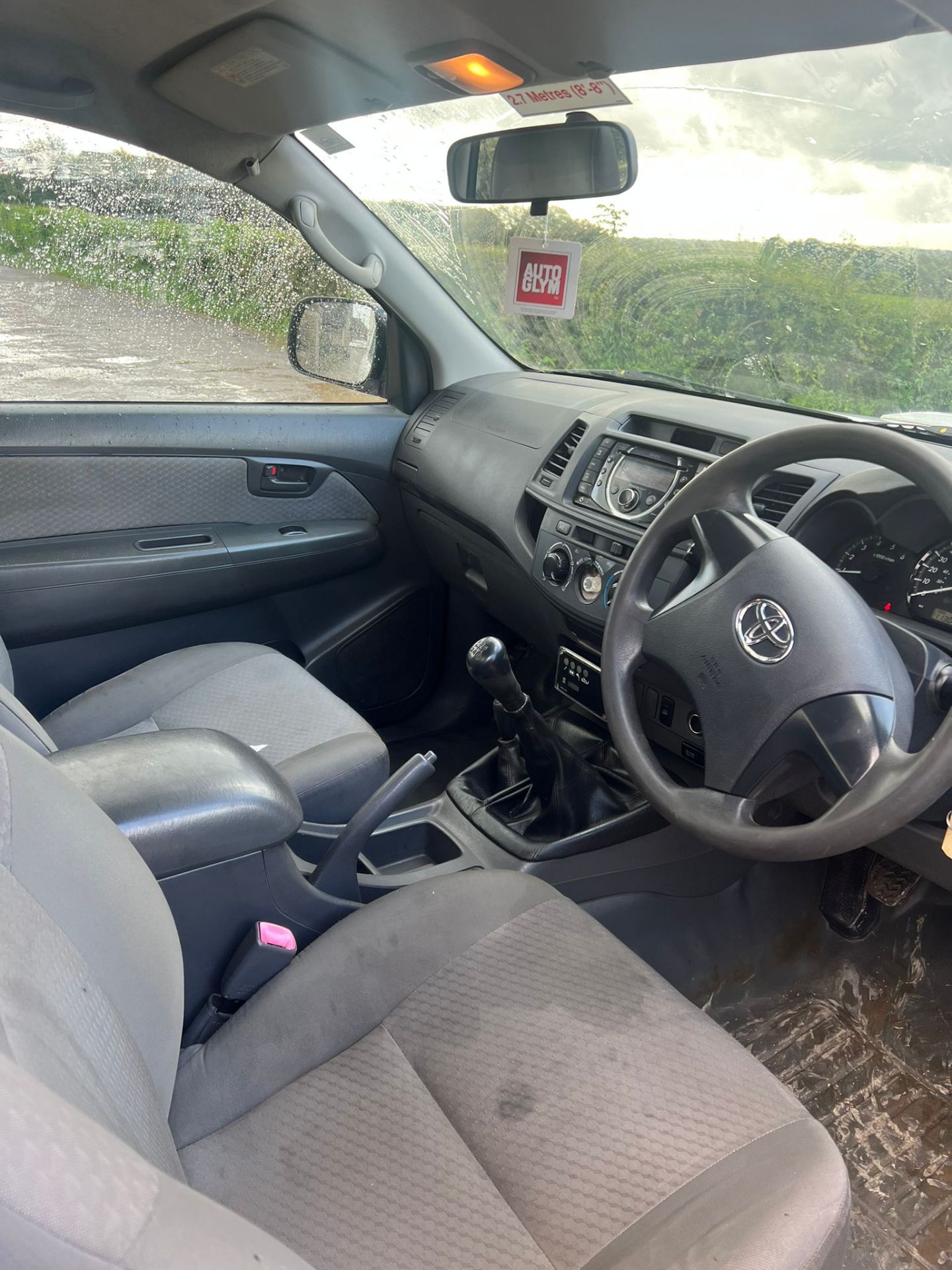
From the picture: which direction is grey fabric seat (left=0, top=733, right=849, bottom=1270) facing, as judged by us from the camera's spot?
facing away from the viewer and to the right of the viewer

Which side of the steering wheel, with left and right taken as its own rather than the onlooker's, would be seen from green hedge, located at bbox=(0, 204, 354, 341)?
right

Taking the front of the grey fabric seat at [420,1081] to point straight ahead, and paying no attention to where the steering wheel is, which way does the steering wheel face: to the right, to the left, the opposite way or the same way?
the opposite way

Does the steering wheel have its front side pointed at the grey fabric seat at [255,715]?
no

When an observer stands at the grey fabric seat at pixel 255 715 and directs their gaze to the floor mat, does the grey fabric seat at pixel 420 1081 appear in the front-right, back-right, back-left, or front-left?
front-right

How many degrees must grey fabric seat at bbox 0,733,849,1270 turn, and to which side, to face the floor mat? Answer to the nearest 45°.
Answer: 0° — it already faces it

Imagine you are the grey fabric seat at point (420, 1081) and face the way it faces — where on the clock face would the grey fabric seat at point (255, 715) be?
the grey fabric seat at point (255, 715) is roughly at 10 o'clock from the grey fabric seat at point (420, 1081).

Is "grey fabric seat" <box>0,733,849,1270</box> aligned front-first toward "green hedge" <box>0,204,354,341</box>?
no

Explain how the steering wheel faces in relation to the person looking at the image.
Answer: facing the viewer and to the left of the viewer
